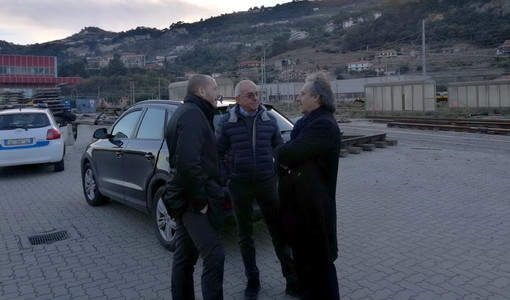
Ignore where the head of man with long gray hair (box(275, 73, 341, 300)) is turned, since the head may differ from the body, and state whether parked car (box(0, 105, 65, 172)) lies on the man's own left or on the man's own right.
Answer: on the man's own right

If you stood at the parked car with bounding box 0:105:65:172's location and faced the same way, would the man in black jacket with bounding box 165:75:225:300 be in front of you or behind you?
behind

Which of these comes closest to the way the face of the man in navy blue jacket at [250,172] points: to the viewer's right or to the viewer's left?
to the viewer's right

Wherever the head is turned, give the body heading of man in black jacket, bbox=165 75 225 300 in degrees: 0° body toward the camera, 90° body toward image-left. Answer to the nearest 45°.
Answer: approximately 270°

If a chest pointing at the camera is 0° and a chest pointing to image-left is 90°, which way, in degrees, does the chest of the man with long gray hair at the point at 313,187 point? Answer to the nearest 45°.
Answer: approximately 90°

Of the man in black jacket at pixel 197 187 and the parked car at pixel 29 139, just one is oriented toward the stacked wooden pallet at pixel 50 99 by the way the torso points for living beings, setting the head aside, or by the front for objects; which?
the parked car

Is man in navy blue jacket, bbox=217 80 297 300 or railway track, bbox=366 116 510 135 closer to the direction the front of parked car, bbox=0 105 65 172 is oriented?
the railway track

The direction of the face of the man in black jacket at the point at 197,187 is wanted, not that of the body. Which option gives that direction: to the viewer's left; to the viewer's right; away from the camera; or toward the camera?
to the viewer's right

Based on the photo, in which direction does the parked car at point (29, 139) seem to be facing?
away from the camera
